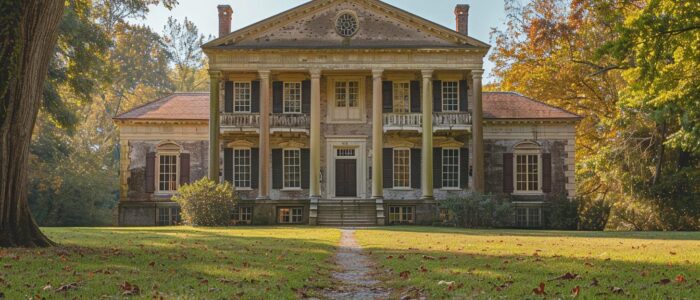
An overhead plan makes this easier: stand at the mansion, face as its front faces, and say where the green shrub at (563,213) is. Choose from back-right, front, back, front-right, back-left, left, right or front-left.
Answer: left

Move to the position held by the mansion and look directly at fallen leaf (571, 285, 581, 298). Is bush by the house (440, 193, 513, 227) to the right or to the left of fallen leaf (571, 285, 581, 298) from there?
left

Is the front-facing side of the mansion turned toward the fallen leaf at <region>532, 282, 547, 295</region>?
yes

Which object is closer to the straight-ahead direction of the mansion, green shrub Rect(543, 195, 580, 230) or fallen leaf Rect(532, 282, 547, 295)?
the fallen leaf

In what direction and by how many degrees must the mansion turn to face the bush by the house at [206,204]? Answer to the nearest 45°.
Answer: approximately 45° to its right

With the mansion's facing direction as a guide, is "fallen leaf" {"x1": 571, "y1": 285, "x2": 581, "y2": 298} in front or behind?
in front

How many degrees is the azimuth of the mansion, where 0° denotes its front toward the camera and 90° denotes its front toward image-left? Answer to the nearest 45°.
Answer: approximately 0°

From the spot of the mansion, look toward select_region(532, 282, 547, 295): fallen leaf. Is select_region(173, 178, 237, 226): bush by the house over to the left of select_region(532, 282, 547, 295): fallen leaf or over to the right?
right
